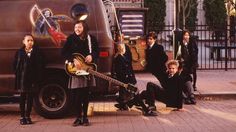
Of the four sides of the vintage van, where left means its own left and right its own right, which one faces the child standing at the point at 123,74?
back

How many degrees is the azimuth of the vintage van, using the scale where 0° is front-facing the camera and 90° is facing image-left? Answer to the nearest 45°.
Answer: approximately 90°

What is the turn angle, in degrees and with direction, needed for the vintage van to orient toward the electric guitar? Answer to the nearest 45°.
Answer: approximately 135° to its left

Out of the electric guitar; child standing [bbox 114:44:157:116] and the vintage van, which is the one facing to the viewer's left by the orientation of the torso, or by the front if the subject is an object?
the vintage van

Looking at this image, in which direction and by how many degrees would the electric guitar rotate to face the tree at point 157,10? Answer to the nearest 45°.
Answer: approximately 180°
